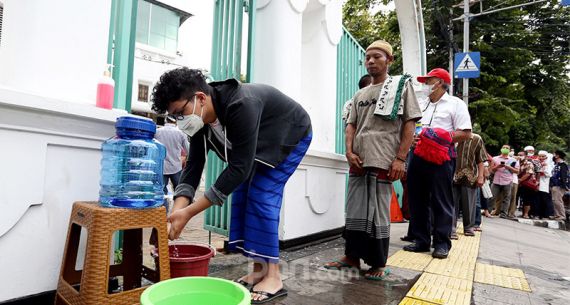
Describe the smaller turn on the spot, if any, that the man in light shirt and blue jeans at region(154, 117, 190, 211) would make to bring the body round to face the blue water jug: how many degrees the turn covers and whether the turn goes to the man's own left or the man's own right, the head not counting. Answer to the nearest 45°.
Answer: approximately 180°

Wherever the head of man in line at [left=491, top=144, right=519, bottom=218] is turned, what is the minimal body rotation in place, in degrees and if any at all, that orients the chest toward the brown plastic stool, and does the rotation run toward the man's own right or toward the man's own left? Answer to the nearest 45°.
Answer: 0° — they already face it

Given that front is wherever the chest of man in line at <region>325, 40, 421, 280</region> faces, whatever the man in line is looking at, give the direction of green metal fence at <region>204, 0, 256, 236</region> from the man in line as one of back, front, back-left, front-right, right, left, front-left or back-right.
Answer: front-right

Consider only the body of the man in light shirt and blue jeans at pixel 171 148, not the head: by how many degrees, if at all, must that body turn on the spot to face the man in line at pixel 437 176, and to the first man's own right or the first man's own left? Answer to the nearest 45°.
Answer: approximately 135° to the first man's own right

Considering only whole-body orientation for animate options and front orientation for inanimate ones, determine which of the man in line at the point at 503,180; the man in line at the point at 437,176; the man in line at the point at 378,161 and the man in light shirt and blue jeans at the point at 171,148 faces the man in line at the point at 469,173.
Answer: the man in line at the point at 503,180

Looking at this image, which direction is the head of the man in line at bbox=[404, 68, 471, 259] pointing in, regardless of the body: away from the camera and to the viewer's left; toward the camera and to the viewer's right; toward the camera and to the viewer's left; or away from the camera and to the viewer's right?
toward the camera and to the viewer's left

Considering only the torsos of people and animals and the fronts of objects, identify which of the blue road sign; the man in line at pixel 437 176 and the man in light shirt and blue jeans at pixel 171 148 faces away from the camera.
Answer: the man in light shirt and blue jeans at pixel 171 148

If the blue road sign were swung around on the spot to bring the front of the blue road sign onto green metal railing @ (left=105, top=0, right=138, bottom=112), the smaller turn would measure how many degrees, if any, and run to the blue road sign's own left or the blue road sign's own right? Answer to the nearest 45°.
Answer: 0° — it already faces it

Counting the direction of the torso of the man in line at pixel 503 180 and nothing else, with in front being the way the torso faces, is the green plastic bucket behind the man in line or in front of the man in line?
in front

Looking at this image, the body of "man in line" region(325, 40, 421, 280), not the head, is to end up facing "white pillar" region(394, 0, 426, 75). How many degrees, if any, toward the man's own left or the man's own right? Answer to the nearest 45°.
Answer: approximately 135° to the man's own right

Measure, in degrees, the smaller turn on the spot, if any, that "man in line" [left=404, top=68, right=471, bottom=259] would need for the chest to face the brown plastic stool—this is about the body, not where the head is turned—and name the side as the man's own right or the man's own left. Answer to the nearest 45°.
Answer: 0° — they already face it
